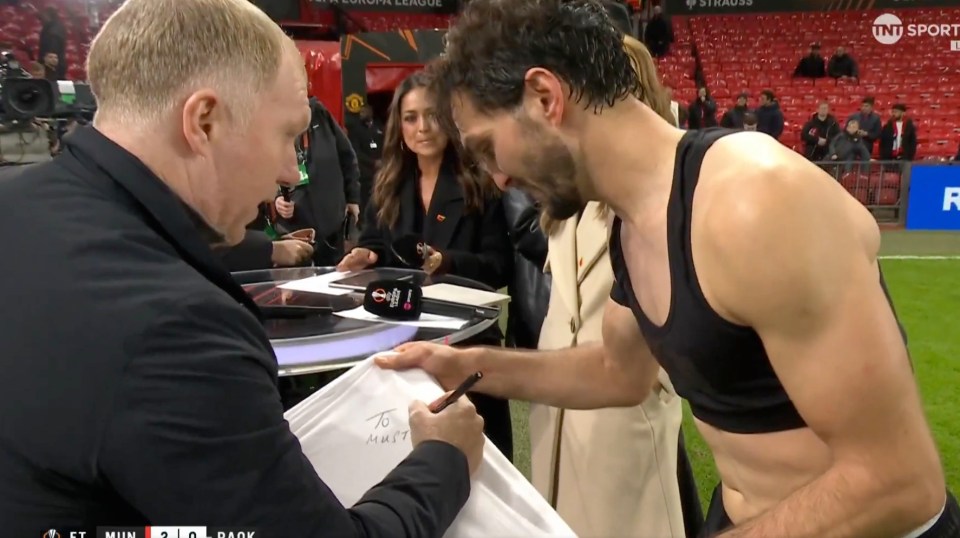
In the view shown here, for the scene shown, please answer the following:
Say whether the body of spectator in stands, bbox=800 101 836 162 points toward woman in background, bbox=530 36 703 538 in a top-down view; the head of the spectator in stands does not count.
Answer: yes

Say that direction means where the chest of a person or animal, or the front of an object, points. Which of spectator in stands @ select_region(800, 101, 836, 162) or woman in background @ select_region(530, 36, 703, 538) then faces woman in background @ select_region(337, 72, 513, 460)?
the spectator in stands

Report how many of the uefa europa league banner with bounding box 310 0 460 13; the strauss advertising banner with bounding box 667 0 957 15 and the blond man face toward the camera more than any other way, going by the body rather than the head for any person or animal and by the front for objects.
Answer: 2

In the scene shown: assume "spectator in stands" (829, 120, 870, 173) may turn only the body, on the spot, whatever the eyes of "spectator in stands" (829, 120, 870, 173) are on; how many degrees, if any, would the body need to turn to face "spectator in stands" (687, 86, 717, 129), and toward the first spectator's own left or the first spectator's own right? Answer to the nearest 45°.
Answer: approximately 90° to the first spectator's own right

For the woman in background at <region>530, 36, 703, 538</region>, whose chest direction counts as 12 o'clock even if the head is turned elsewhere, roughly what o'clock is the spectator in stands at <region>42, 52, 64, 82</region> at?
The spectator in stands is roughly at 3 o'clock from the woman in background.

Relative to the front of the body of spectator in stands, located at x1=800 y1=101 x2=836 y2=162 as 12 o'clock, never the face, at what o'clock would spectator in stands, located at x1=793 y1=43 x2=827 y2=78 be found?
spectator in stands, located at x1=793 y1=43 x2=827 y2=78 is roughly at 6 o'clock from spectator in stands, located at x1=800 y1=101 x2=836 y2=162.

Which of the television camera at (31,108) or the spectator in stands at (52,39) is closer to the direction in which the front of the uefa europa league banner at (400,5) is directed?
the television camera

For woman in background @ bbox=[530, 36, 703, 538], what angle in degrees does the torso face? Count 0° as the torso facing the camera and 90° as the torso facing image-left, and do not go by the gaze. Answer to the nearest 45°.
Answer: approximately 45°

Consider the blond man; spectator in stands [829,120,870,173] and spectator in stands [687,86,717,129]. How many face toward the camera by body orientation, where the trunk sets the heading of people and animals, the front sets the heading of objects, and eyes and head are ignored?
2

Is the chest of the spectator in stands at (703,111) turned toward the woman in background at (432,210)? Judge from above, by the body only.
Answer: yes

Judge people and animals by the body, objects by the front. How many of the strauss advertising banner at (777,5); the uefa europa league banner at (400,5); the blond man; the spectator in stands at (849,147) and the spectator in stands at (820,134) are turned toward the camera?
4

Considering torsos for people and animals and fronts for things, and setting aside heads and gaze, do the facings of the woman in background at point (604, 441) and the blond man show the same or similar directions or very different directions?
very different directions

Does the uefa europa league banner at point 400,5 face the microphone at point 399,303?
yes
